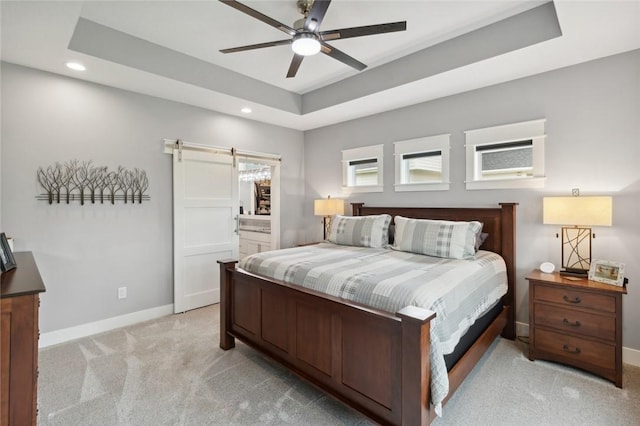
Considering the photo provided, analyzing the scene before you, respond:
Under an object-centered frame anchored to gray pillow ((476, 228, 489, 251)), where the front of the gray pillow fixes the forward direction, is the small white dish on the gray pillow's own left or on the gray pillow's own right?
on the gray pillow's own left

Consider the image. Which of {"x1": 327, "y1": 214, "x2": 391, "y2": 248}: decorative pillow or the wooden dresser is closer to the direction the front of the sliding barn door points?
the decorative pillow

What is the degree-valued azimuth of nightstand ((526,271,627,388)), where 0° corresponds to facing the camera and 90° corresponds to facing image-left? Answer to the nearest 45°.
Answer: approximately 45°

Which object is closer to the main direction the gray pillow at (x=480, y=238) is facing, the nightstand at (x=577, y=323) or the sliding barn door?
the sliding barn door

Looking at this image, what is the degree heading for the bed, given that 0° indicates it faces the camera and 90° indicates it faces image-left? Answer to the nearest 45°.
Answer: approximately 45°

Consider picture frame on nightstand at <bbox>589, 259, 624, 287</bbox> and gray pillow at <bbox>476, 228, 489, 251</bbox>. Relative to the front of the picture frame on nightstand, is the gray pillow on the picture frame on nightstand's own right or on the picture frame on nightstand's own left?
on the picture frame on nightstand's own right

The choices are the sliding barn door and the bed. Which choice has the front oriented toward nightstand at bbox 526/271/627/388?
the sliding barn door

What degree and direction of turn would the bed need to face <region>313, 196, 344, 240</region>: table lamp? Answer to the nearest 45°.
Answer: approximately 135° to its right
